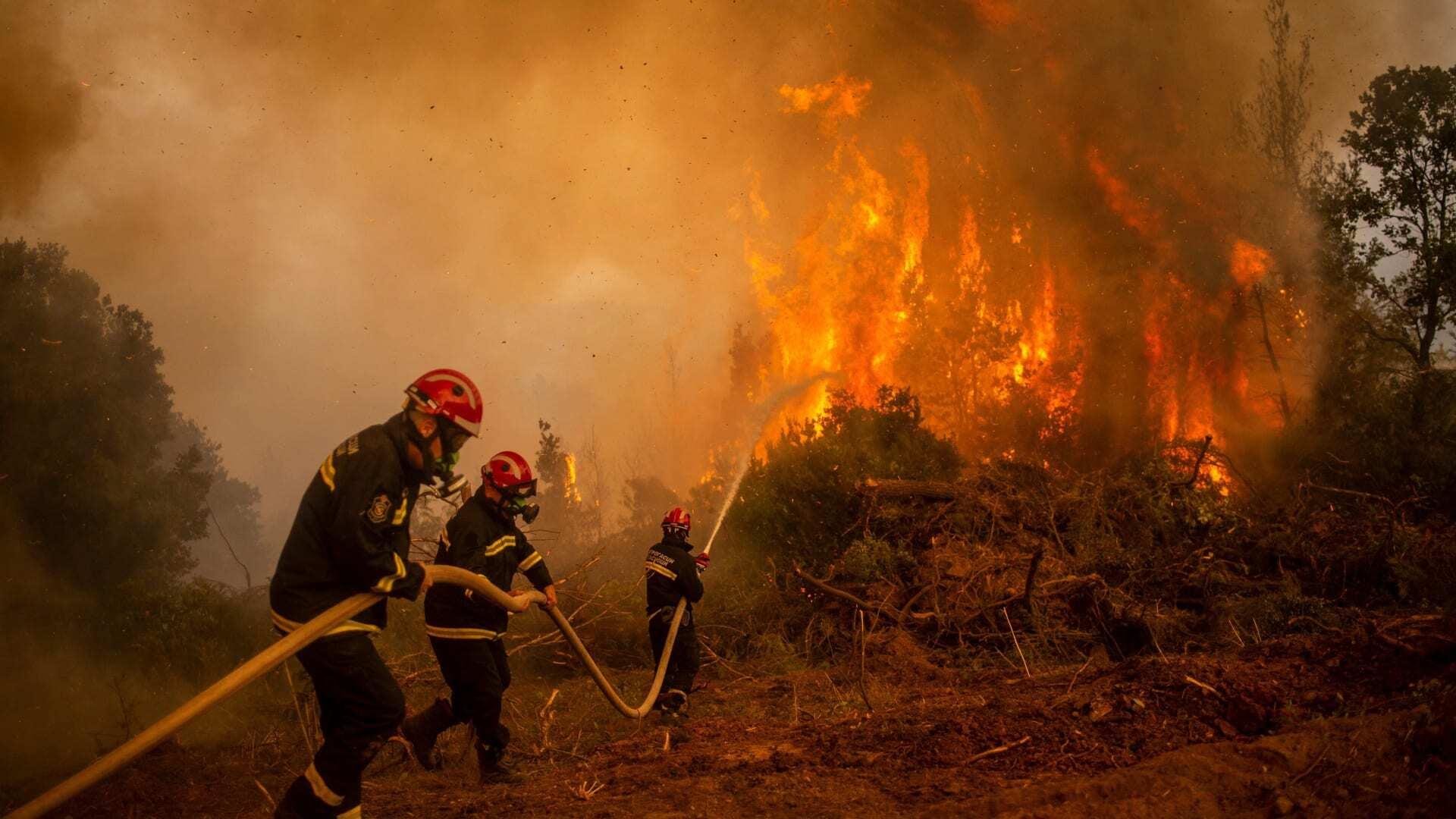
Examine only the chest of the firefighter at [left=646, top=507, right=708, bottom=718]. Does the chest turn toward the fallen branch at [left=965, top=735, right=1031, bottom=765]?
no

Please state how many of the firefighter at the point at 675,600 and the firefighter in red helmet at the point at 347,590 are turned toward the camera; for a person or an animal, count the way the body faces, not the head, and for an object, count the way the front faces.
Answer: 0

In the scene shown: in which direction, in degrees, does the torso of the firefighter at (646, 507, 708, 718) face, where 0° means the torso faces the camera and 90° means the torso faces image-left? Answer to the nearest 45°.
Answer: approximately 225°

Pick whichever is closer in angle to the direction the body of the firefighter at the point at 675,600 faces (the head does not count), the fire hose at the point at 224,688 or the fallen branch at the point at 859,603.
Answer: the fallen branch

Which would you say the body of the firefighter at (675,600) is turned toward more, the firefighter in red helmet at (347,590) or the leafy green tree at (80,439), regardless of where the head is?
the leafy green tree

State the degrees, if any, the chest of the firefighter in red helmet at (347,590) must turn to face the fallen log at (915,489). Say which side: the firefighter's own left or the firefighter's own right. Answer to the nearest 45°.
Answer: approximately 45° to the firefighter's own left

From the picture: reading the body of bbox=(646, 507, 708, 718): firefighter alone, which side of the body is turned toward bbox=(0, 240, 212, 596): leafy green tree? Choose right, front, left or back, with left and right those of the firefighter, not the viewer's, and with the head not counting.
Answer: left

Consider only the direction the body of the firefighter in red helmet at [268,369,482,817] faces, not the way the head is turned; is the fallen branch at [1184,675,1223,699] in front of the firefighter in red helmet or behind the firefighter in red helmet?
in front

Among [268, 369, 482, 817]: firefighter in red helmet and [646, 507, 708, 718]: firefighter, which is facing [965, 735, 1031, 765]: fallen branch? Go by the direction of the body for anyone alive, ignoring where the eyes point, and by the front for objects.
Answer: the firefighter in red helmet

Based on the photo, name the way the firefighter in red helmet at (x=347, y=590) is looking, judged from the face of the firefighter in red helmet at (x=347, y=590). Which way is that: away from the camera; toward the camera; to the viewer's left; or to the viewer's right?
to the viewer's right

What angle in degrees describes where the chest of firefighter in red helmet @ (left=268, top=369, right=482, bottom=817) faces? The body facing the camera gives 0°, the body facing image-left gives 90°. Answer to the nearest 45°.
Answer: approximately 270°

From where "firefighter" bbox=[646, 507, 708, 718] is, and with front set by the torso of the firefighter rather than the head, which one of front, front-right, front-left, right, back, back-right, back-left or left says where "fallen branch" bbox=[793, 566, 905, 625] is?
front
